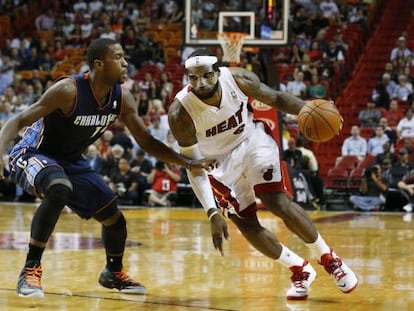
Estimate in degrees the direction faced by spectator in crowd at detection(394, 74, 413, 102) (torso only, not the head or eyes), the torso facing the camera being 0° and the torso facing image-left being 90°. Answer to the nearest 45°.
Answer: approximately 0°

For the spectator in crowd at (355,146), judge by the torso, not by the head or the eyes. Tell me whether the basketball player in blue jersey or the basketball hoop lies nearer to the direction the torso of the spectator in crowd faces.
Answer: the basketball player in blue jersey

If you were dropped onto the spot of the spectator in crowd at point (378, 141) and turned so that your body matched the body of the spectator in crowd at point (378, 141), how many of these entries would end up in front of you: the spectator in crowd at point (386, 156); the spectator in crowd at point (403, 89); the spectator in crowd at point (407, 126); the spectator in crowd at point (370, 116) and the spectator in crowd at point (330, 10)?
1

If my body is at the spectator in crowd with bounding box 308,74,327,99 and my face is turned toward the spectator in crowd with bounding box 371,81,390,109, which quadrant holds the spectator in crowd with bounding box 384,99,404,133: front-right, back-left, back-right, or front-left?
front-right

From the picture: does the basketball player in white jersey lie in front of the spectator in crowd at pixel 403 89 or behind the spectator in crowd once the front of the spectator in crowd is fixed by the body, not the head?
in front

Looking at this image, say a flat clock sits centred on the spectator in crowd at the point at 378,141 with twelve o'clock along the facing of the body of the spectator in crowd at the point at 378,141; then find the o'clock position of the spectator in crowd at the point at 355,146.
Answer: the spectator in crowd at the point at 355,146 is roughly at 4 o'clock from the spectator in crowd at the point at 378,141.

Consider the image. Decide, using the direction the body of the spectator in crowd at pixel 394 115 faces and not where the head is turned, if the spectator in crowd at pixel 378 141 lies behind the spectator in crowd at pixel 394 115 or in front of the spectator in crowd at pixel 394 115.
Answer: in front

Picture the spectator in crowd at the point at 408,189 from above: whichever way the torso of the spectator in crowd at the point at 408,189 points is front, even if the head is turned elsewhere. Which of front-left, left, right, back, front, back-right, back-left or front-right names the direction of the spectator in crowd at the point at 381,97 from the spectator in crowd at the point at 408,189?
back-right

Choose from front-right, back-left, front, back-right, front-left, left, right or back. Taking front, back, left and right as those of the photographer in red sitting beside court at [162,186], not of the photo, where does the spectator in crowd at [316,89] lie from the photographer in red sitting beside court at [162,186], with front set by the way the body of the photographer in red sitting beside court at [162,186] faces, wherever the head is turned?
back-left

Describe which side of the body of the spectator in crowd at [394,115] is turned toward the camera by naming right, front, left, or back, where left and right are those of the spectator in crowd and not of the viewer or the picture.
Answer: front

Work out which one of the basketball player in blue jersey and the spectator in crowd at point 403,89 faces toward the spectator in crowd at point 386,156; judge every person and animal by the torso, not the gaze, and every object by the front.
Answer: the spectator in crowd at point 403,89

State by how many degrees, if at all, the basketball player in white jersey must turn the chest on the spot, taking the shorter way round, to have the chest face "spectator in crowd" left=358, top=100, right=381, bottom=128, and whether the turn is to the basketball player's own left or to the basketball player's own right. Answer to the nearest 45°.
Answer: approximately 180°

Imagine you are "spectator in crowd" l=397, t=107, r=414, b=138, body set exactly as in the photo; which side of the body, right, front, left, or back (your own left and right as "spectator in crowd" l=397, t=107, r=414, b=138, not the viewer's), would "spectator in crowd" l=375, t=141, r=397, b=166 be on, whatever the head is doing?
front

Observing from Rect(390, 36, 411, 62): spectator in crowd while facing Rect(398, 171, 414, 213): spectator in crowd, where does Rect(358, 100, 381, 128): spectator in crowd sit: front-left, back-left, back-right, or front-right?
front-right

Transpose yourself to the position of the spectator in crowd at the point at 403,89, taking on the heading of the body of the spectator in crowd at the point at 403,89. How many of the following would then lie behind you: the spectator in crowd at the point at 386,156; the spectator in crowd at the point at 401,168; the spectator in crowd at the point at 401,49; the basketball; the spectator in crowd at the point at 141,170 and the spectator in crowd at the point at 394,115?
1

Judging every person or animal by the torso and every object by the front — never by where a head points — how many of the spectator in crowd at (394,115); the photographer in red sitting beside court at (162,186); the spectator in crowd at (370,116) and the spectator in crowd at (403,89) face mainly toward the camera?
4
